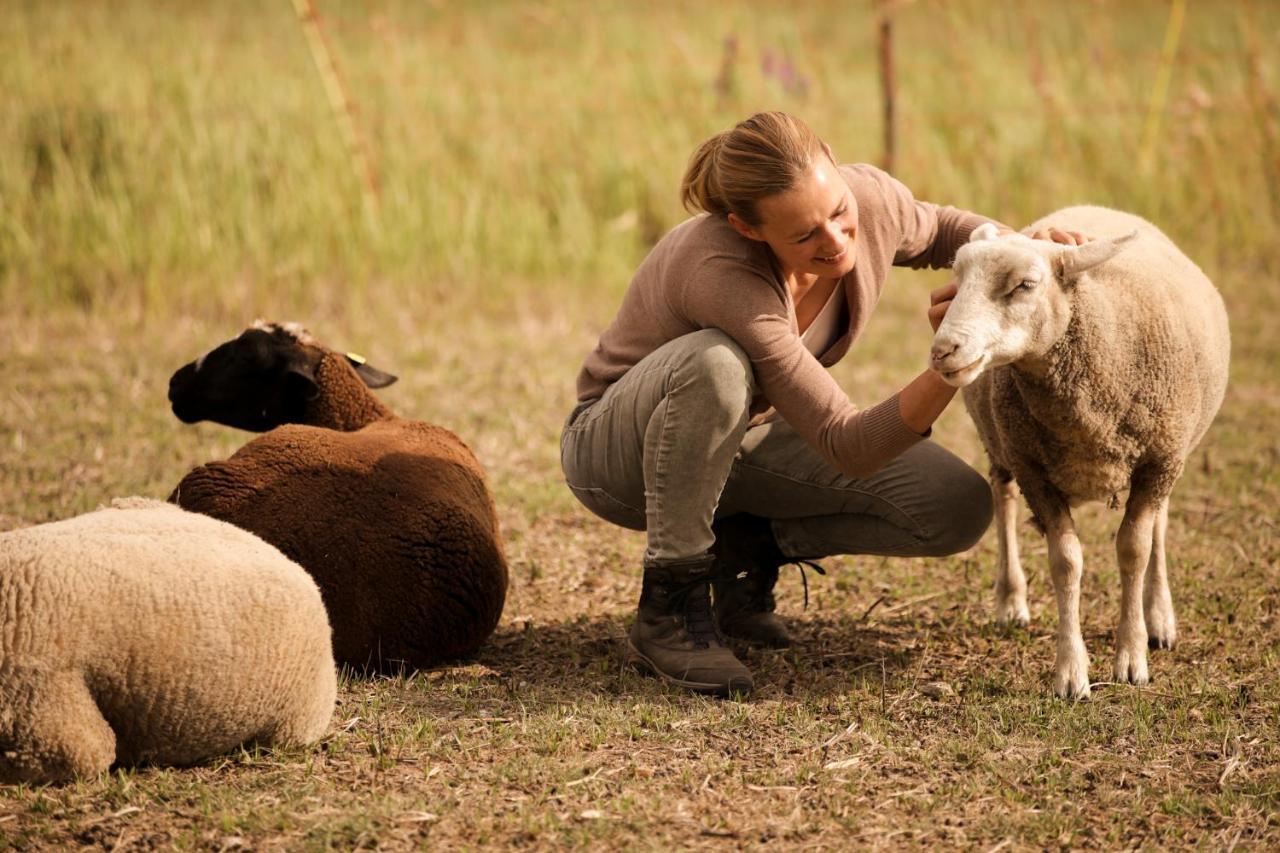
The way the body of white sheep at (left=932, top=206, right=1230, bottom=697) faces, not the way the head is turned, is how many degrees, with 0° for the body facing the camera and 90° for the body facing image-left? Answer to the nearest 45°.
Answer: approximately 45°

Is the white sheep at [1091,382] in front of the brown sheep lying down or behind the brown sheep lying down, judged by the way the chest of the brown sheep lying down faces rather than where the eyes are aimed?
behind

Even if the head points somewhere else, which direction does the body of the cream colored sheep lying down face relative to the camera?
to the viewer's left

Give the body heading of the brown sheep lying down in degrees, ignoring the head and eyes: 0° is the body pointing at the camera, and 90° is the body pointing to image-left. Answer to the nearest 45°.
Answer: approximately 135°

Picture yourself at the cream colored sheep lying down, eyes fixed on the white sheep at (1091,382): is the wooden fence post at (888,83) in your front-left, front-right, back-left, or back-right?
front-left

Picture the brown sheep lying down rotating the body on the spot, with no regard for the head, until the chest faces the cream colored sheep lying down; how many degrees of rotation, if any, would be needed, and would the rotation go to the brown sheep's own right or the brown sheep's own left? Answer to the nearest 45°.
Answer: approximately 90° to the brown sheep's own left

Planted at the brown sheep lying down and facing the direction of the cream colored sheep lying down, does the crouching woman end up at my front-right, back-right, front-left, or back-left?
back-left

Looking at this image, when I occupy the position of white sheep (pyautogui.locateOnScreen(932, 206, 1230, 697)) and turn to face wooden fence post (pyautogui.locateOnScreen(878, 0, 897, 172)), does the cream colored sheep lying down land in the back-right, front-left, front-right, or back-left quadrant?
back-left

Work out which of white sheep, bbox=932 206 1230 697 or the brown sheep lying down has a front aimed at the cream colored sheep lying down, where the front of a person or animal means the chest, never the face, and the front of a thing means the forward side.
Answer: the white sheep

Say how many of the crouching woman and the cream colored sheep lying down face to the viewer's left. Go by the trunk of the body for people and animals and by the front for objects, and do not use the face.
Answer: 1

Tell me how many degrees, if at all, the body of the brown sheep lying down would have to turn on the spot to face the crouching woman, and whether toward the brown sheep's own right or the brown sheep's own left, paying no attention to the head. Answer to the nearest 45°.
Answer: approximately 135° to the brown sheep's own right

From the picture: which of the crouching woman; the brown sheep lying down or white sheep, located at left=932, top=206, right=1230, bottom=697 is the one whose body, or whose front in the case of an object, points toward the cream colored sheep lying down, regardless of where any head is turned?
the white sheep

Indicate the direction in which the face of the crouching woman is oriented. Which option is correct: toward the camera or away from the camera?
toward the camera

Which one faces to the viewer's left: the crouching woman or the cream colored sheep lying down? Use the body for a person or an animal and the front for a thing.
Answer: the cream colored sheep lying down

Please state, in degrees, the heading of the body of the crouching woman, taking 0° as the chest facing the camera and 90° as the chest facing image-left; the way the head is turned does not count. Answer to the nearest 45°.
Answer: approximately 315°
